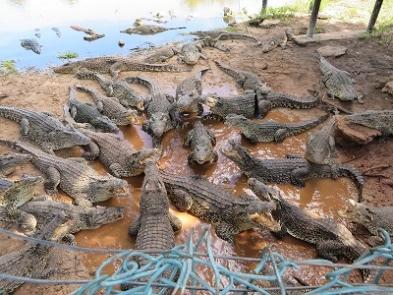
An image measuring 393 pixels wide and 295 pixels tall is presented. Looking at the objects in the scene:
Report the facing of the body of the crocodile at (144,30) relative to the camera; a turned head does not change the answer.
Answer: to the viewer's left

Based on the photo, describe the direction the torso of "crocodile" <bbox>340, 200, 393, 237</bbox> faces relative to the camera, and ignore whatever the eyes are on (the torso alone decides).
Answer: to the viewer's left

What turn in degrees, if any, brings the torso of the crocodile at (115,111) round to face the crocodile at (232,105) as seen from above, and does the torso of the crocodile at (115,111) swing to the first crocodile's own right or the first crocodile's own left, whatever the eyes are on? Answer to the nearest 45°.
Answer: approximately 45° to the first crocodile's own left

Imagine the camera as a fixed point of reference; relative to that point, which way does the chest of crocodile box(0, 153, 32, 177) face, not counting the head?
to the viewer's right

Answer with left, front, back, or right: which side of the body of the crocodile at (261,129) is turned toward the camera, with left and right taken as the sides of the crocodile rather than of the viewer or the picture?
left

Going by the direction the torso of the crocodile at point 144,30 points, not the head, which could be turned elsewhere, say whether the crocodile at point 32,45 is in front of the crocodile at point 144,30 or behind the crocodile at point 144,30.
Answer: in front

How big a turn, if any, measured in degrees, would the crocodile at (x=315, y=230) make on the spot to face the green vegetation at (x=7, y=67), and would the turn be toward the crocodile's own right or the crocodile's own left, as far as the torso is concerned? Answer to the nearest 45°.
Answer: approximately 45° to the crocodile's own left

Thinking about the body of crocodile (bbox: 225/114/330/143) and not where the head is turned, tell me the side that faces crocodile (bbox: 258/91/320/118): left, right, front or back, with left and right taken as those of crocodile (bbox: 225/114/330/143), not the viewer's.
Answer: right

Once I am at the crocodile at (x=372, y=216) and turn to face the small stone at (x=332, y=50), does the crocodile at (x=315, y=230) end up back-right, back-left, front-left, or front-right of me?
back-left

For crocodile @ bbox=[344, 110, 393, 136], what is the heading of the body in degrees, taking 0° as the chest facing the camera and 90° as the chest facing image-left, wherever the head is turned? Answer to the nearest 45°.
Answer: approximately 90°

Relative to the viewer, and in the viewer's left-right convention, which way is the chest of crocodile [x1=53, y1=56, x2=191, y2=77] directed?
facing to the left of the viewer
